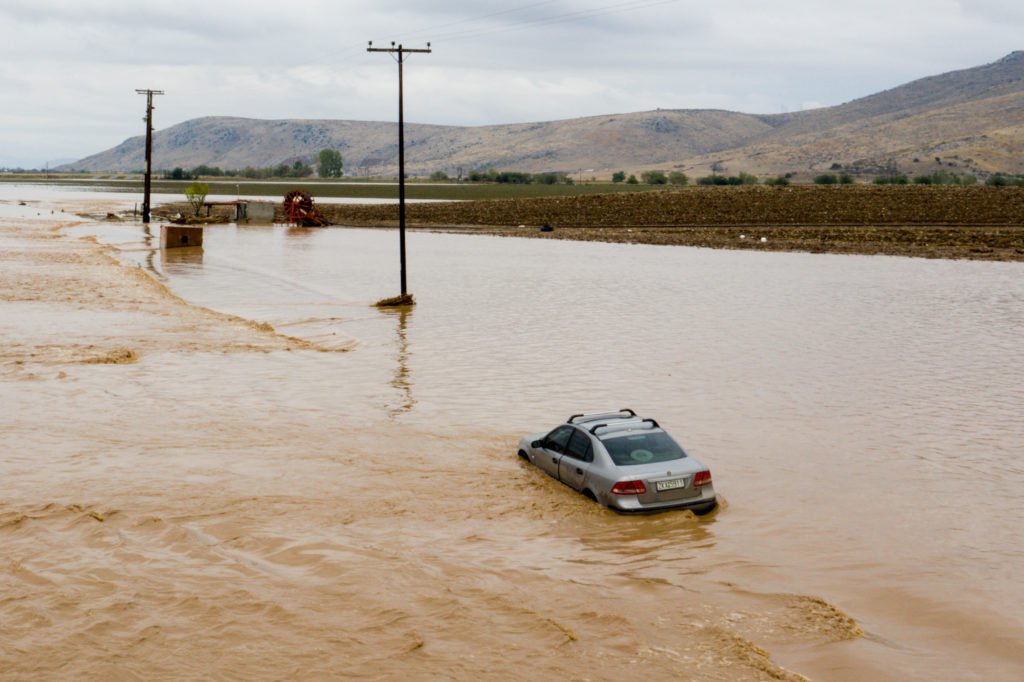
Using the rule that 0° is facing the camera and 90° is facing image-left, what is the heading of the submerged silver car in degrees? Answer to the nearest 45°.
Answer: approximately 135°
